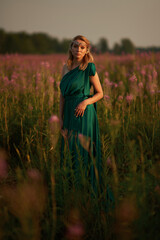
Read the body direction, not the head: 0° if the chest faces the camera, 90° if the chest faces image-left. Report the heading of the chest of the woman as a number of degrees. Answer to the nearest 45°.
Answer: approximately 45°
